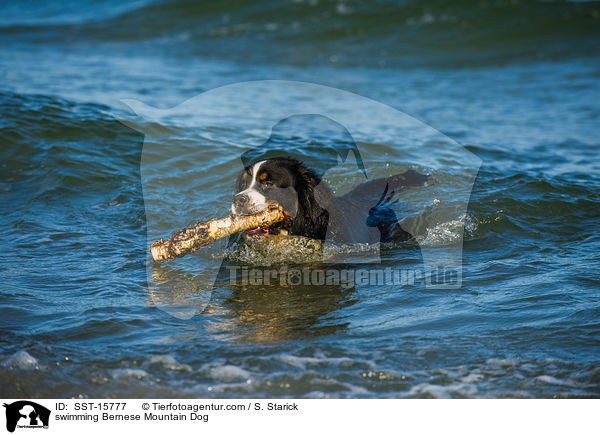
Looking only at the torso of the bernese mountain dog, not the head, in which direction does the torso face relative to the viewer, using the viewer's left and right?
facing the viewer and to the left of the viewer
